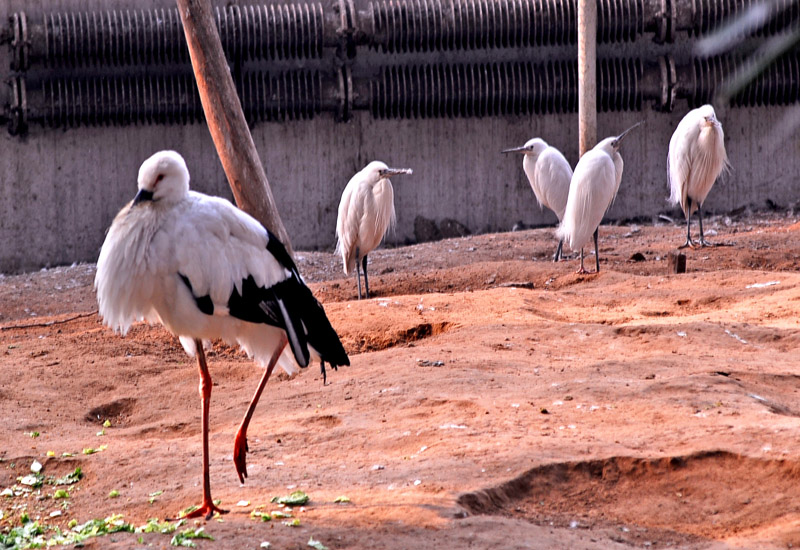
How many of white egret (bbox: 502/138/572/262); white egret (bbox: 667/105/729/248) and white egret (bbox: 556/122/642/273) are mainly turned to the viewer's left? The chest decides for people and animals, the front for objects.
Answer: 1

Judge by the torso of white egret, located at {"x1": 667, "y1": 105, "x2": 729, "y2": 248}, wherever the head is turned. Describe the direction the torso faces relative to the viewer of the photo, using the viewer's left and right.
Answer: facing the viewer and to the right of the viewer

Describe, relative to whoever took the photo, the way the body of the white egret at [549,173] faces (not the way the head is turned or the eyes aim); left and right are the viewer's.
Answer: facing to the left of the viewer

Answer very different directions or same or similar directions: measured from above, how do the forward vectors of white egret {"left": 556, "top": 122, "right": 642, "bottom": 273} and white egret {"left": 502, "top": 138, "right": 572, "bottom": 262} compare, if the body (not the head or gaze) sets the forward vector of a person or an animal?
very different directions

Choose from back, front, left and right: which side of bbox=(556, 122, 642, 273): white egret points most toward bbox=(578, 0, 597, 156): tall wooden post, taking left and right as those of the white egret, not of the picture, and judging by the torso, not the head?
left

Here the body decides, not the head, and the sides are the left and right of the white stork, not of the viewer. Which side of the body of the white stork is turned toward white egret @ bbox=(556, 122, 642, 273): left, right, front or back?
back

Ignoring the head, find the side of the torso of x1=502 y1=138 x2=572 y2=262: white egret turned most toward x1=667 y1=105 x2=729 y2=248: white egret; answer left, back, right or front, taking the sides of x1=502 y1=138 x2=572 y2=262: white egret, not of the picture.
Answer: back

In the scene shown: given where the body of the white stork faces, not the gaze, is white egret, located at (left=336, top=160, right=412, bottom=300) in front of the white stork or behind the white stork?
behind

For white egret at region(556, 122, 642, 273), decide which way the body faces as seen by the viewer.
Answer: to the viewer's right

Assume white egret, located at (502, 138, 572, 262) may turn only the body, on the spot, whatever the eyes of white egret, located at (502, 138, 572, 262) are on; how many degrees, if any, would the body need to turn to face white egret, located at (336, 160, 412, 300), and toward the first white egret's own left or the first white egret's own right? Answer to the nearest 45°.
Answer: approximately 45° to the first white egret's own left

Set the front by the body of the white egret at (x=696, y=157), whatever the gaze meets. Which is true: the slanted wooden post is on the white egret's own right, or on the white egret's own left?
on the white egret's own right

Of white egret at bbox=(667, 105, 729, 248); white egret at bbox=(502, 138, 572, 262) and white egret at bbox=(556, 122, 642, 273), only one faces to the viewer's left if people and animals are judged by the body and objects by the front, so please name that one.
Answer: white egret at bbox=(502, 138, 572, 262)

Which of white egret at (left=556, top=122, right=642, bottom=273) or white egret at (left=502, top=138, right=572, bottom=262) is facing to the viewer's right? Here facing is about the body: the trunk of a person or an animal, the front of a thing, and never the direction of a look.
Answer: white egret at (left=556, top=122, right=642, bottom=273)
